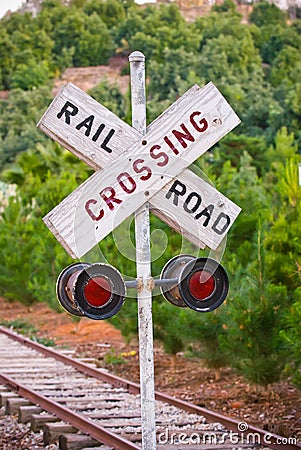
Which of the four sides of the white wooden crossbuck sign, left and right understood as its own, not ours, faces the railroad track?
back

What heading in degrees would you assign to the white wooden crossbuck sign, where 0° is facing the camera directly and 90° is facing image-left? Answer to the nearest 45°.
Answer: approximately 0°
